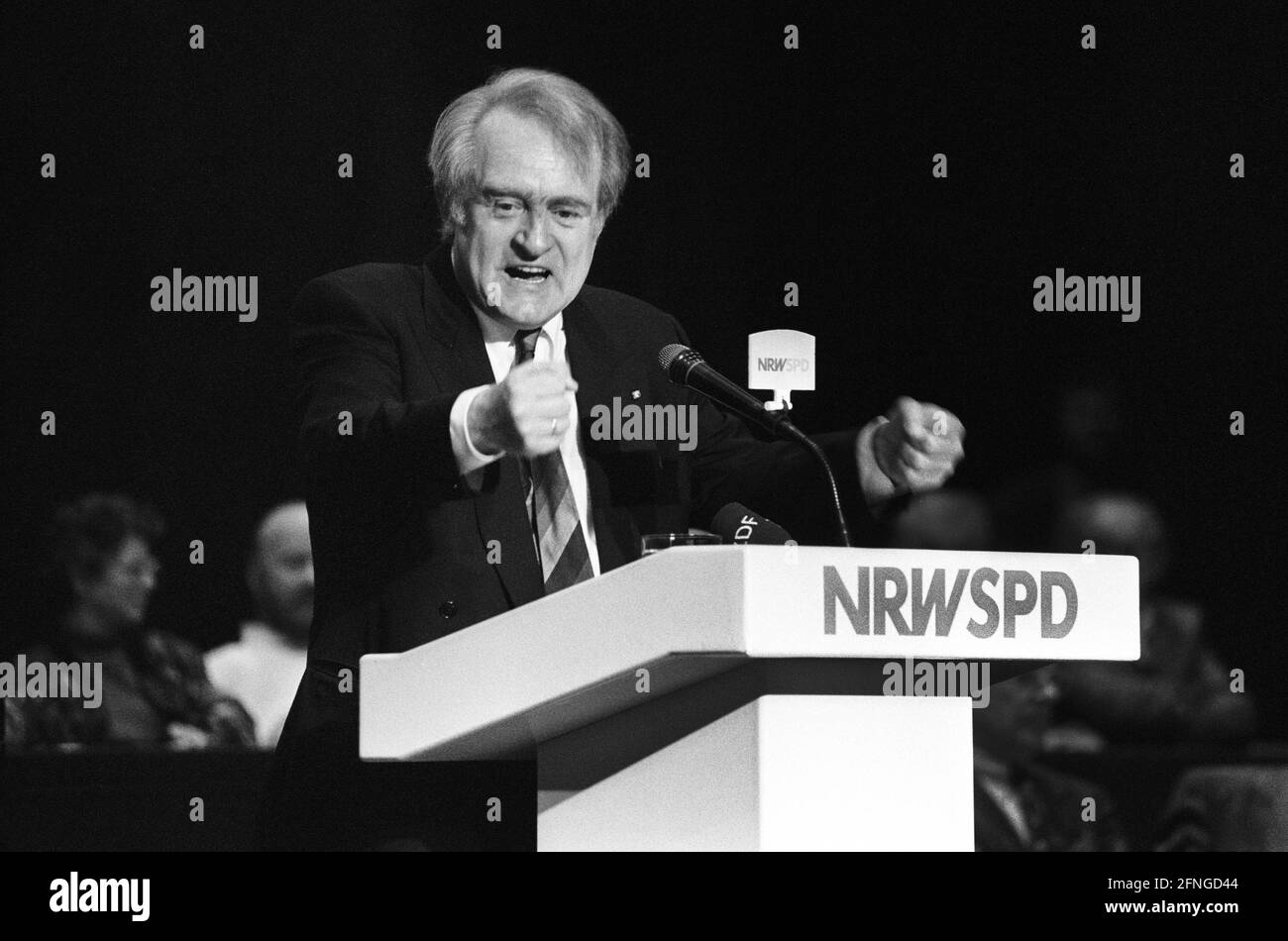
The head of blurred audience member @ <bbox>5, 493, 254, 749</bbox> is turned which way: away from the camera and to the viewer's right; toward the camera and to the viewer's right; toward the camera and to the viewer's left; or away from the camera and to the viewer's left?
toward the camera and to the viewer's right

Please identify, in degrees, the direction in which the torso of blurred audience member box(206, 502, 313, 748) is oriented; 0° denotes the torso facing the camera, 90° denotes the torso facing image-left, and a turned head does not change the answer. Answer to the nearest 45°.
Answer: approximately 315°

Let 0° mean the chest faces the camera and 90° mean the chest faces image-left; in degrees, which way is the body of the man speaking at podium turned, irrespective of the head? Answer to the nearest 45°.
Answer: approximately 315°

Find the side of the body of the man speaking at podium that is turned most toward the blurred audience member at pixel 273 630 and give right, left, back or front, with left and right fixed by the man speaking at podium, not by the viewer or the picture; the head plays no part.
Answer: back

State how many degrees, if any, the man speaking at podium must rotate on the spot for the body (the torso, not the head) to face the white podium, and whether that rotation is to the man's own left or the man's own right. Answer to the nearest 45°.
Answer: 0° — they already face it
